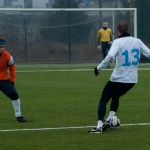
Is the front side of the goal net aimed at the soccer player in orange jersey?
yes

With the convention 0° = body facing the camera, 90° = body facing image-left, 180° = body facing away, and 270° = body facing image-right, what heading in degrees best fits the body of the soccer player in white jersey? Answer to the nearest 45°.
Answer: approximately 135°

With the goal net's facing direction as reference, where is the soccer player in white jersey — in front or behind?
in front

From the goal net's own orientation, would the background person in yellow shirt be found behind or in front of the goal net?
in front

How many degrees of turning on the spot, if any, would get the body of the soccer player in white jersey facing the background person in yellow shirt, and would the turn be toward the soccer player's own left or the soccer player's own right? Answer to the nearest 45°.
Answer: approximately 45° to the soccer player's own right

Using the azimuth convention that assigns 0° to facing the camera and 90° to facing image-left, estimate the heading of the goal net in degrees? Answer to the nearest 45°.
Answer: approximately 0°

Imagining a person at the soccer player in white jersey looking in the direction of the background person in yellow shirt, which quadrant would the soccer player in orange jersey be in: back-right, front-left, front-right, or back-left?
front-left

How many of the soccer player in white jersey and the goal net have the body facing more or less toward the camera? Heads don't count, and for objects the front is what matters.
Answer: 1

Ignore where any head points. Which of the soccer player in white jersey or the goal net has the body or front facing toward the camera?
the goal net
